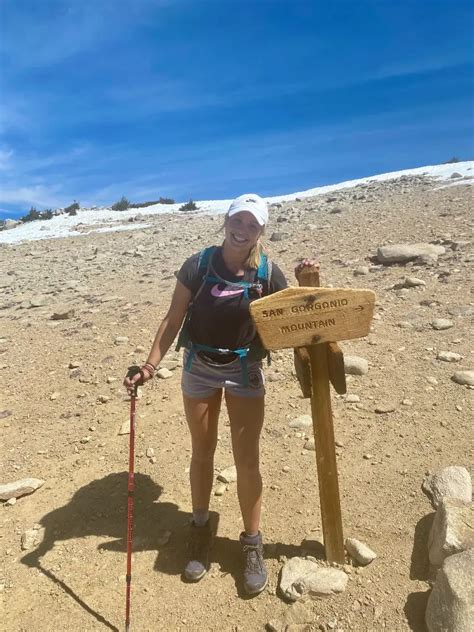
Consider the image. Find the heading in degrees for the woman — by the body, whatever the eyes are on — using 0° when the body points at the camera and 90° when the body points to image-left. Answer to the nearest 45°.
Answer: approximately 0°

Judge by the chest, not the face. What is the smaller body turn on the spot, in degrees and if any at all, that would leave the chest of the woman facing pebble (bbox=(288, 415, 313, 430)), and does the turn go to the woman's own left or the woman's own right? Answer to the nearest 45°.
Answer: approximately 135° to the woman's own left

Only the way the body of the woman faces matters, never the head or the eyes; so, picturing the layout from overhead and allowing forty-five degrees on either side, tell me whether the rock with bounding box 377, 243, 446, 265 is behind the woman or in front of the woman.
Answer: behind

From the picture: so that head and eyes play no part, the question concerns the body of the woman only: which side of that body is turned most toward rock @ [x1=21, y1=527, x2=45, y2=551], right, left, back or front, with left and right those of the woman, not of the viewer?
right

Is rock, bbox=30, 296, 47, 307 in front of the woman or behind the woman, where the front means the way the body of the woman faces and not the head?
behind

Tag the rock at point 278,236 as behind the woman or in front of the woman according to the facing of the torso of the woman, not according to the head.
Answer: behind

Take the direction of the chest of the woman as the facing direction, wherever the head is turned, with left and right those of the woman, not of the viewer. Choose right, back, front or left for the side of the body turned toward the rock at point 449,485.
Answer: left

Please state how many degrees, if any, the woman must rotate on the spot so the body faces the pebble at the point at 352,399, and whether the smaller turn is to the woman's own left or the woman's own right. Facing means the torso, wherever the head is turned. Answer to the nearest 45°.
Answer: approximately 135° to the woman's own left

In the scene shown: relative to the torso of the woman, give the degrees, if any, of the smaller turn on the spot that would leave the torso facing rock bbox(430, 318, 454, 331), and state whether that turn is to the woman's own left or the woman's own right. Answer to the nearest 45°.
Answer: approximately 135° to the woman's own left

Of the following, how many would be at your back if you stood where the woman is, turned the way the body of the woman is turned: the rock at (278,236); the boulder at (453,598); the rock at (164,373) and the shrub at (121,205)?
3

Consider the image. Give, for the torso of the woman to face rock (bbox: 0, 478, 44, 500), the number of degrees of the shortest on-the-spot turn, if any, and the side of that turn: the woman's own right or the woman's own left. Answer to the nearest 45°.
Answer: approximately 135° to the woman's own right

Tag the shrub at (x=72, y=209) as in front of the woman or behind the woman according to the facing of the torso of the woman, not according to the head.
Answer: behind

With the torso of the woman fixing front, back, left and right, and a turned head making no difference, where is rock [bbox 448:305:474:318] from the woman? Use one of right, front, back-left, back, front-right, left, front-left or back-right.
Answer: back-left

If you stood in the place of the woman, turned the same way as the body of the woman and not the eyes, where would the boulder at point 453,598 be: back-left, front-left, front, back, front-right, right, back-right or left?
front-left

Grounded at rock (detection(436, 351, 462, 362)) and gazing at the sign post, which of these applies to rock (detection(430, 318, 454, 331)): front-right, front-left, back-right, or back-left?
back-right

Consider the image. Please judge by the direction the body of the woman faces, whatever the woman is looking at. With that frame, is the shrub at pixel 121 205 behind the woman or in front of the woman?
behind
